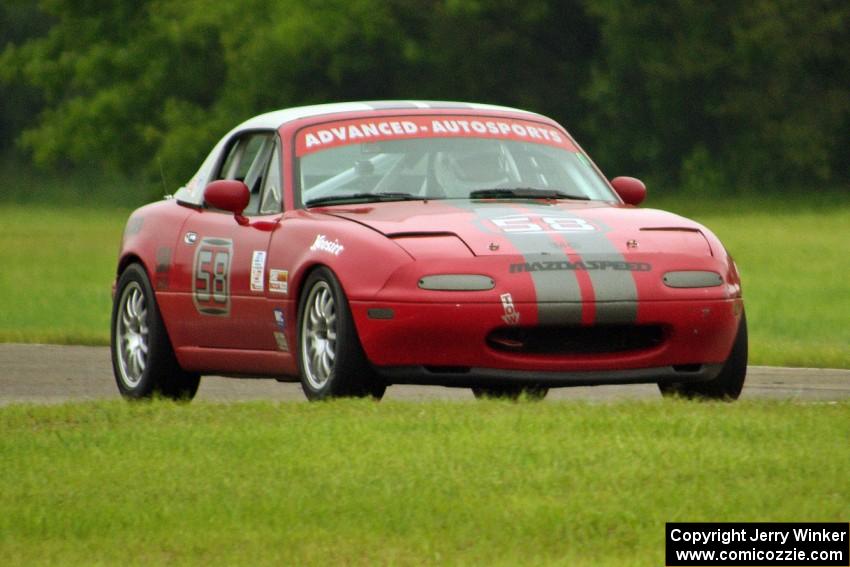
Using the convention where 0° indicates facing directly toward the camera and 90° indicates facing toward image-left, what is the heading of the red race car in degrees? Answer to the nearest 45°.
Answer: approximately 315°
